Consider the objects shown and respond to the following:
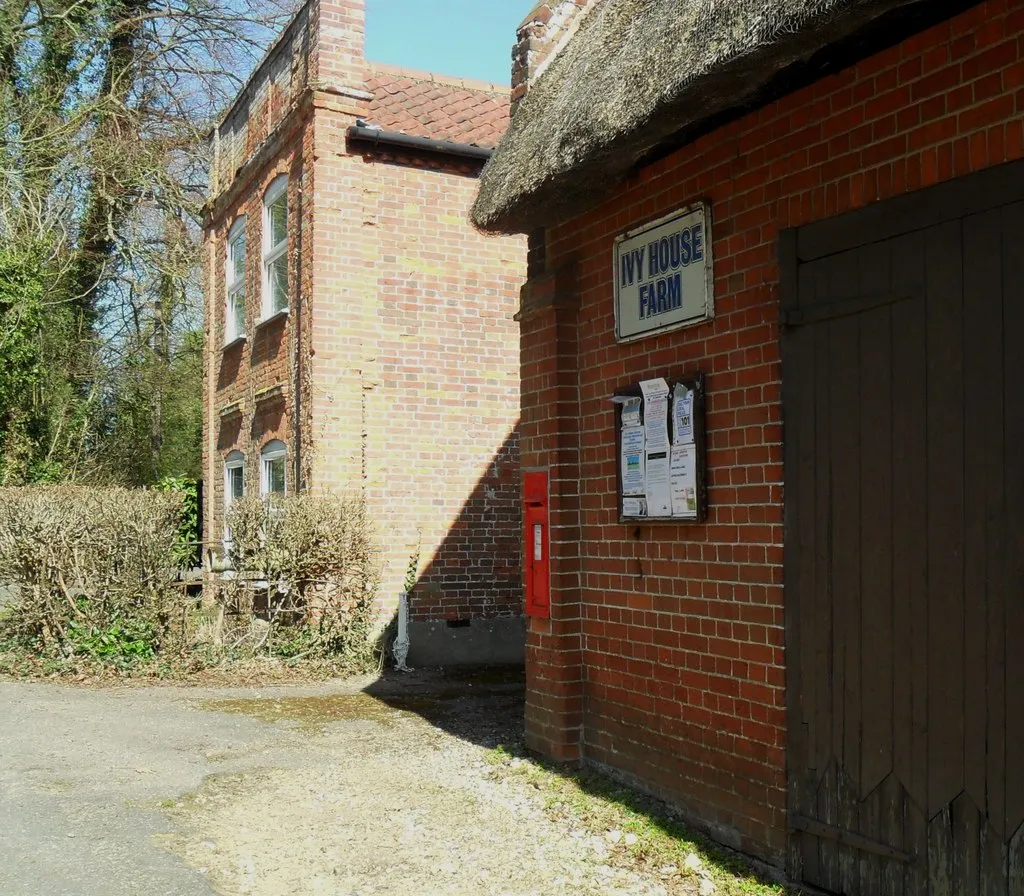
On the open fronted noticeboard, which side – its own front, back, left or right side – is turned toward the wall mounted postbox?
right

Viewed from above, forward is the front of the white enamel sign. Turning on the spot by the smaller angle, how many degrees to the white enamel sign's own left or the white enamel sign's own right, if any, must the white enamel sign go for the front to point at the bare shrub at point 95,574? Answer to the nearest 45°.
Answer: approximately 90° to the white enamel sign's own right

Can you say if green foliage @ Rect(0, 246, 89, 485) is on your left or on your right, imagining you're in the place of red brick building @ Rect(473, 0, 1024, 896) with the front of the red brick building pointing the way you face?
on your right

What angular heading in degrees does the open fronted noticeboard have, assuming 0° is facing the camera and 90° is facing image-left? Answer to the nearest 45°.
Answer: approximately 45°

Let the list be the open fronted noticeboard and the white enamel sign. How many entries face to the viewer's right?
0

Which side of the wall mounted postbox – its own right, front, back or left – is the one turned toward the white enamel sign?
left

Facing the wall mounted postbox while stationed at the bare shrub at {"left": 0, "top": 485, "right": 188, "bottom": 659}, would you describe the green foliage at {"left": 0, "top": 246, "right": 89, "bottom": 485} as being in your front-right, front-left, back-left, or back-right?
back-left

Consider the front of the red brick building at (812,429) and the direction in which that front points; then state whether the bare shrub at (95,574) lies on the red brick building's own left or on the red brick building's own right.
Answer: on the red brick building's own right
